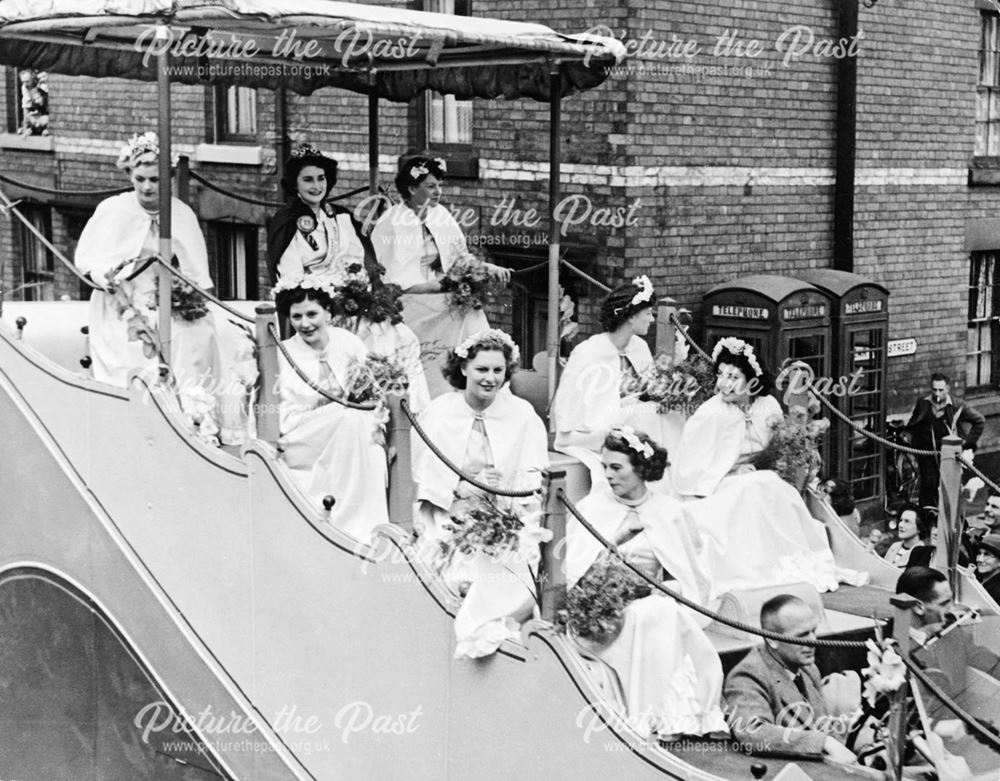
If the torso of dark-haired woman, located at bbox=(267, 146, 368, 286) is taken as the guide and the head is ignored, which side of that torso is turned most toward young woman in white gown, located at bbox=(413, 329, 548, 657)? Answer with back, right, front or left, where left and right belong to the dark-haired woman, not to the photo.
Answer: front

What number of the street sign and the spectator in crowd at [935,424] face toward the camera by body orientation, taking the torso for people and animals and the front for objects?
2

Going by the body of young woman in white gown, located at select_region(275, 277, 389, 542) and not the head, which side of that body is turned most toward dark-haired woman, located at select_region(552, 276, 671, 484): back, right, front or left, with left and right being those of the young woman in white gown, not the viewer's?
left

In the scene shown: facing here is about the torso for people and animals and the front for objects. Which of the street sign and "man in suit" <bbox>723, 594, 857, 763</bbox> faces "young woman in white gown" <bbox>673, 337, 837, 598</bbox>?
the street sign
